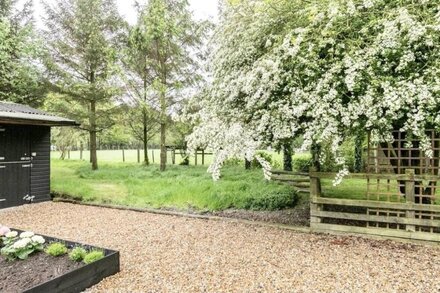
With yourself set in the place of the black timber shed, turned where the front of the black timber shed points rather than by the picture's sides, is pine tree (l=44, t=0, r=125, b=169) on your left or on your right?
on your left

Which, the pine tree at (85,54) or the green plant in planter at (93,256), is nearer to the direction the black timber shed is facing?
the green plant in planter

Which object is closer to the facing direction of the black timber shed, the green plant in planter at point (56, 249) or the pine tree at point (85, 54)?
the green plant in planter

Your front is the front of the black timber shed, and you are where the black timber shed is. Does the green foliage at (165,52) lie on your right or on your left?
on your left

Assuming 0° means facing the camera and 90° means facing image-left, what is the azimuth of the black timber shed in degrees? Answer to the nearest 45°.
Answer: approximately 315°
